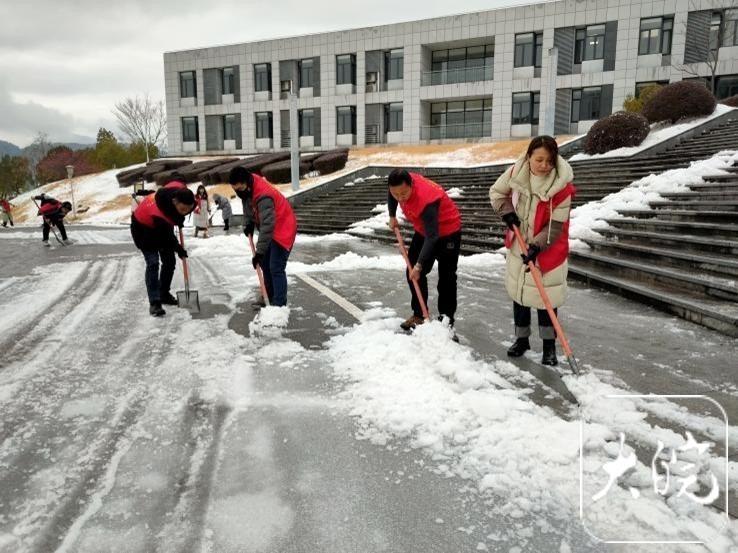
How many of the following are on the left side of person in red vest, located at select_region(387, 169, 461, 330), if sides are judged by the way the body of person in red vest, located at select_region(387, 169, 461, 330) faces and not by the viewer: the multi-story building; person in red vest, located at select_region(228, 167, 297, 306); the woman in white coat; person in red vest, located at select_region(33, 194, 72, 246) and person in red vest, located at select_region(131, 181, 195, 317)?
1

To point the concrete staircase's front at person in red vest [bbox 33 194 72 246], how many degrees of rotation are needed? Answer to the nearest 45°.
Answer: approximately 45° to its right

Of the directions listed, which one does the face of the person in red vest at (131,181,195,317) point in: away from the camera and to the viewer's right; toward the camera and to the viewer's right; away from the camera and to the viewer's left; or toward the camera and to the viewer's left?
toward the camera and to the viewer's right

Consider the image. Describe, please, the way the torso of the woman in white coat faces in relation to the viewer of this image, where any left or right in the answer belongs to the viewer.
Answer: facing the viewer

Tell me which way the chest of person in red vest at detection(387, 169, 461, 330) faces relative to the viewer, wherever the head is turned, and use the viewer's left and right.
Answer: facing the viewer and to the left of the viewer

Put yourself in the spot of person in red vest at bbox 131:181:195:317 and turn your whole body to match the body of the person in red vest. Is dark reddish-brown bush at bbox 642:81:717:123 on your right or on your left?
on your left

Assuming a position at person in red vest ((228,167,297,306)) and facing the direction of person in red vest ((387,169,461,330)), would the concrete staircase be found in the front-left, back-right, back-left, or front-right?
front-left

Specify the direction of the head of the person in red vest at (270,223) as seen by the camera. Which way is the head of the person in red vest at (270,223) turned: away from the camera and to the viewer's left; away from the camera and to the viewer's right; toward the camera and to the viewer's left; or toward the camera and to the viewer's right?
toward the camera and to the viewer's left

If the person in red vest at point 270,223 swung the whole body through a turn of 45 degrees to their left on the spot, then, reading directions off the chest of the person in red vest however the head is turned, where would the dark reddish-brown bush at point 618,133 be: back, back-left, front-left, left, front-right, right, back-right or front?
back-left

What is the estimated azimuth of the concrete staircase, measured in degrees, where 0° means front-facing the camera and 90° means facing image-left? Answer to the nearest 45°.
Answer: approximately 45°

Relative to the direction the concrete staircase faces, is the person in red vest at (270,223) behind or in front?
in front
